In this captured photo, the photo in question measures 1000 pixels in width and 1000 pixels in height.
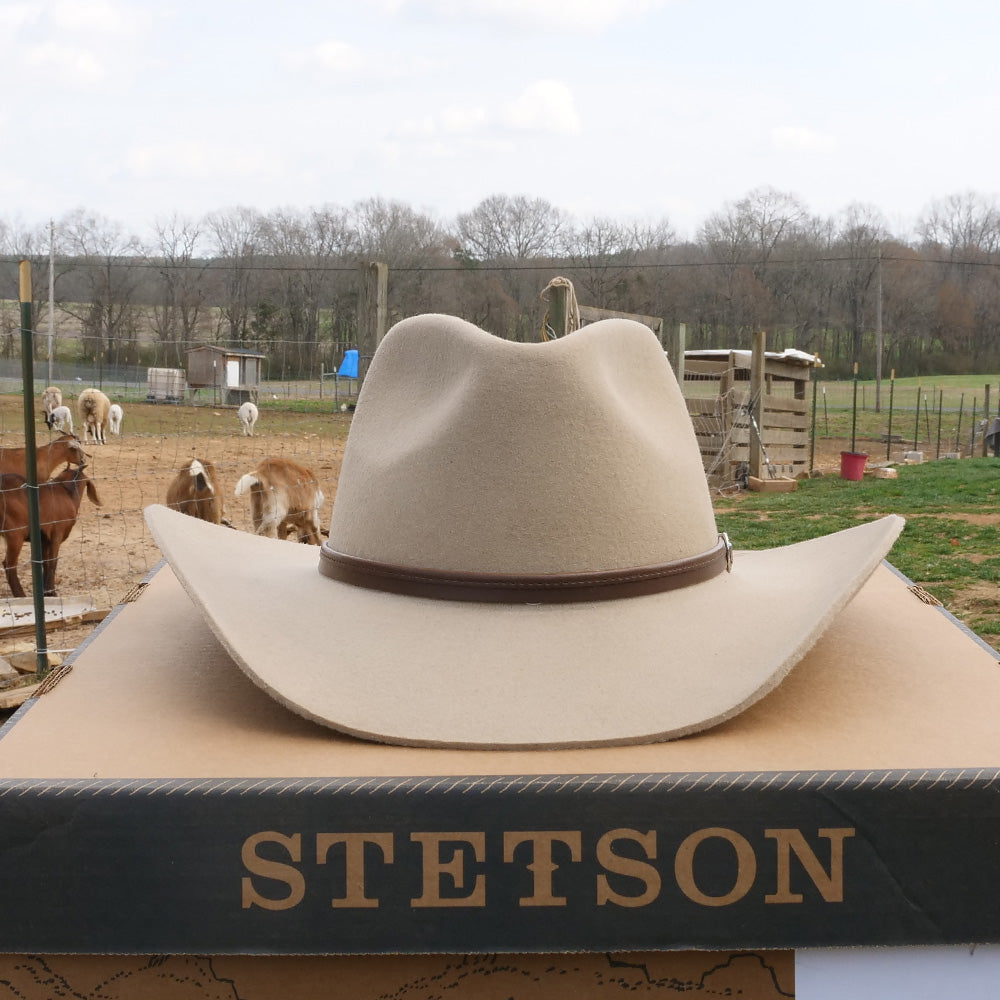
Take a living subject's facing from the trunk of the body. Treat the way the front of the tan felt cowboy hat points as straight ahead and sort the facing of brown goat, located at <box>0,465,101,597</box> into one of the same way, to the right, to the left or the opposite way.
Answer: to the left

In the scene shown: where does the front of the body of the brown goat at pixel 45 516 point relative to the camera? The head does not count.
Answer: to the viewer's right

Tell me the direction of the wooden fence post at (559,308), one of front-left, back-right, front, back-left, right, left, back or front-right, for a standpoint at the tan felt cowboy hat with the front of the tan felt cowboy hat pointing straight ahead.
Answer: back

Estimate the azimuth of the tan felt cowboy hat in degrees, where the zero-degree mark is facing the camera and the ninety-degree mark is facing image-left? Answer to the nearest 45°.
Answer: approximately 0°

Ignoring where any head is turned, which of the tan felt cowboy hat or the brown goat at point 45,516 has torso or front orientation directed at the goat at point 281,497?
the brown goat

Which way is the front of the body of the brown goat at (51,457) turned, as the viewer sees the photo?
to the viewer's right

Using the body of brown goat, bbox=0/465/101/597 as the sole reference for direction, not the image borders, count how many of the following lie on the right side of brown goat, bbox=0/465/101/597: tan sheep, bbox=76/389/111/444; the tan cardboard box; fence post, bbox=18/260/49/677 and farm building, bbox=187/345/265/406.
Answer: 2

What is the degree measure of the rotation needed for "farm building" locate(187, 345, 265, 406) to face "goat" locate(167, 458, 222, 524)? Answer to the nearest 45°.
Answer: approximately 45° to its right

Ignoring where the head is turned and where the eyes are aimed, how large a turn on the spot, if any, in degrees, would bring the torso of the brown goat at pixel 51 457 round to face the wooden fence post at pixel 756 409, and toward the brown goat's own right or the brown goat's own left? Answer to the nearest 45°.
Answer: approximately 45° to the brown goat's own left

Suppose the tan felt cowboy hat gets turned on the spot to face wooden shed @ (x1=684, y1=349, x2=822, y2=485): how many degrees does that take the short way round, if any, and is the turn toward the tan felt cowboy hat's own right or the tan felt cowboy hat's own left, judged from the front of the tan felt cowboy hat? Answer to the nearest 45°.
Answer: approximately 180°

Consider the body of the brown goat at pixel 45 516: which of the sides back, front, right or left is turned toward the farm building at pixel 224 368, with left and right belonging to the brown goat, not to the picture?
left

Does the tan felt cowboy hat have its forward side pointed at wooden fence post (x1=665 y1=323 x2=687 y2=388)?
no

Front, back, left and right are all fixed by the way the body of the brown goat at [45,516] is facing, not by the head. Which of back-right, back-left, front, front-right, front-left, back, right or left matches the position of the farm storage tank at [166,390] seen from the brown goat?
left
